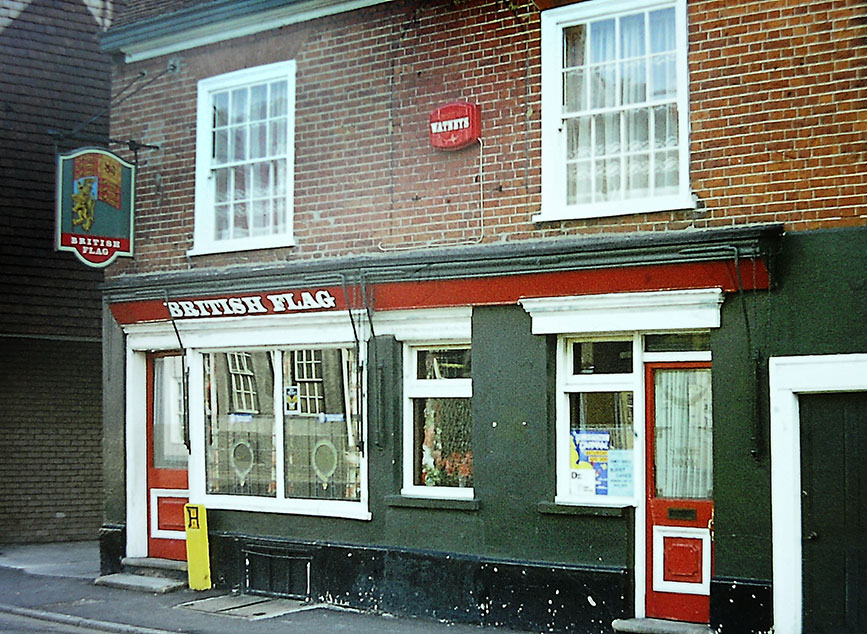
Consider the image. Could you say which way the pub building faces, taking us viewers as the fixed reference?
facing the viewer and to the left of the viewer
